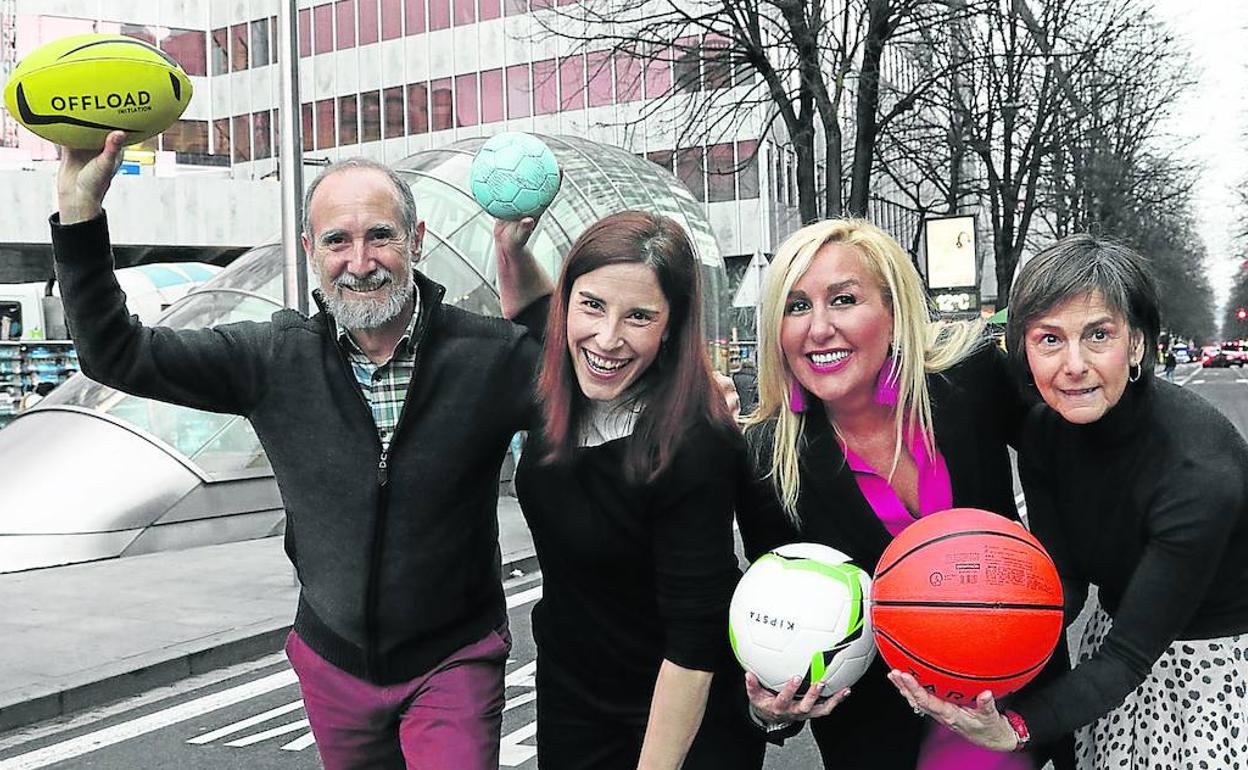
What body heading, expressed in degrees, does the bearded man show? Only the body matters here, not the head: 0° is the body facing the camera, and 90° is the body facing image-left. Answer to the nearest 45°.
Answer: approximately 0°

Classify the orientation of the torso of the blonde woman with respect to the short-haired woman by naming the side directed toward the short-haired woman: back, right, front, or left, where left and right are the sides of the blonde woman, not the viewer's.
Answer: left

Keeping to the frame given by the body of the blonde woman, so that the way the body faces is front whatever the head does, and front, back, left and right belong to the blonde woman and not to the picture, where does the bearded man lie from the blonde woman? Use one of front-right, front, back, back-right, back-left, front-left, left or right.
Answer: right

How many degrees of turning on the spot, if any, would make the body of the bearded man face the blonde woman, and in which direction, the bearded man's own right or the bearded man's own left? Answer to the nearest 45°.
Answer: approximately 45° to the bearded man's own left

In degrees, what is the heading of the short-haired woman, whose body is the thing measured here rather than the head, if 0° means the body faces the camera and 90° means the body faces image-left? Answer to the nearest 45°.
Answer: approximately 45°

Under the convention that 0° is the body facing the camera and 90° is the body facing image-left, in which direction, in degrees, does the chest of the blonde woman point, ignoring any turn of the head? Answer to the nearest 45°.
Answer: approximately 0°

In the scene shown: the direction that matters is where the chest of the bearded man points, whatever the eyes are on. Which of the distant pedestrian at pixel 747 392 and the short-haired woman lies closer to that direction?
the short-haired woman

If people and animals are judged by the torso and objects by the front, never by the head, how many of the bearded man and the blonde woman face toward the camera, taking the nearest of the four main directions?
2
